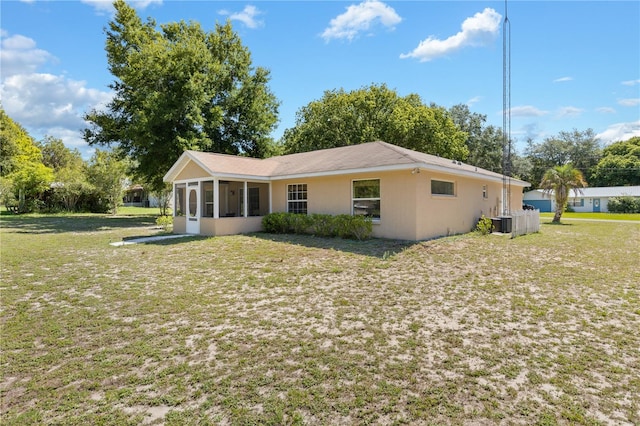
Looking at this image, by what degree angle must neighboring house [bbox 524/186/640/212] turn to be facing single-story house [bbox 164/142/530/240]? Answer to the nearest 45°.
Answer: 0° — it already faces it

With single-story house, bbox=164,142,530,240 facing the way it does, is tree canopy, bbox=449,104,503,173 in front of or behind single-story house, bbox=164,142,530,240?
behind

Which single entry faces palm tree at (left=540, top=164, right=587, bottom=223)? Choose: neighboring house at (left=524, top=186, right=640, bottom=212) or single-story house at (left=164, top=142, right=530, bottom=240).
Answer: the neighboring house

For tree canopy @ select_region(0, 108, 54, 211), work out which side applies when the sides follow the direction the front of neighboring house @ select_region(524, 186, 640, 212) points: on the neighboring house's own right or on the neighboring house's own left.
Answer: on the neighboring house's own right

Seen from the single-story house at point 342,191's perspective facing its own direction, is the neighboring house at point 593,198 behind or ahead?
behind

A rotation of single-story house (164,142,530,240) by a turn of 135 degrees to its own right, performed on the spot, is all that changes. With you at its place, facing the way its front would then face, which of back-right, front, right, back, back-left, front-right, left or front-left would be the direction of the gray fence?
right

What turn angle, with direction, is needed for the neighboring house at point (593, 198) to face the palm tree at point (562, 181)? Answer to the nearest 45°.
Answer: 0° — it already faces it

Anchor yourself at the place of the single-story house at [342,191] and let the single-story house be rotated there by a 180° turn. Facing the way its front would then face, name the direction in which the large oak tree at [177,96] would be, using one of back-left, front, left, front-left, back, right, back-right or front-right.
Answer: left

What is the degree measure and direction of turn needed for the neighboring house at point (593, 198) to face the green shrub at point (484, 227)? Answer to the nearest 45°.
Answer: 0° — it already faces it

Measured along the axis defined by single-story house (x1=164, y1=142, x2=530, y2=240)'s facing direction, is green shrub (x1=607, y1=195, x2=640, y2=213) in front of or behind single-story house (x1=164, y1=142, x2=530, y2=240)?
behind
